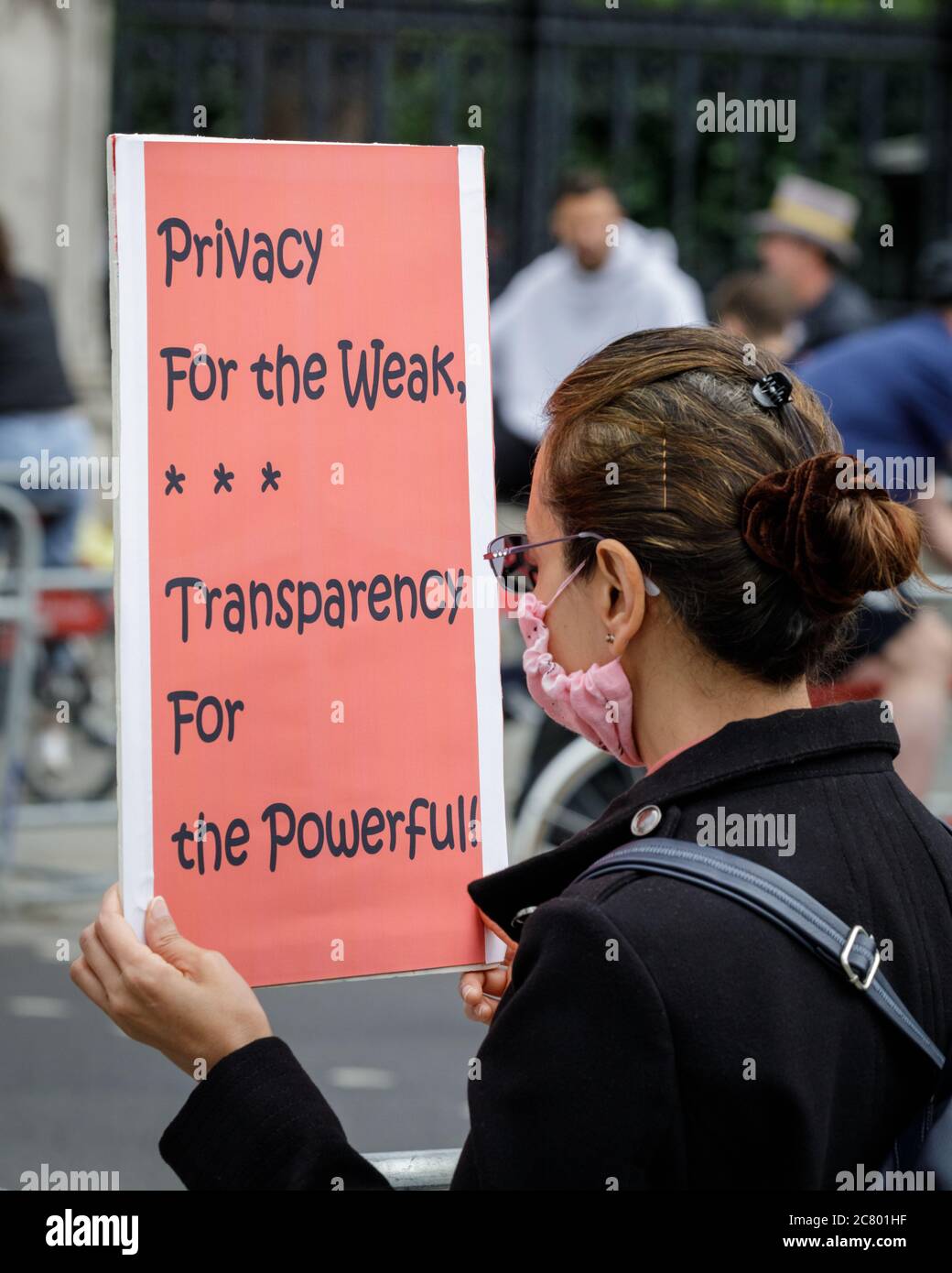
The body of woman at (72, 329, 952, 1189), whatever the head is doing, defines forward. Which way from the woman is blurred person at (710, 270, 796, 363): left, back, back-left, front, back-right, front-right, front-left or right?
front-right

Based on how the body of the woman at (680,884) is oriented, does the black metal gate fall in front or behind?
in front

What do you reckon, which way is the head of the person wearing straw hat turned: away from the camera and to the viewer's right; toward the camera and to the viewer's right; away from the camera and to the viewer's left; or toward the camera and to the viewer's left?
toward the camera and to the viewer's left

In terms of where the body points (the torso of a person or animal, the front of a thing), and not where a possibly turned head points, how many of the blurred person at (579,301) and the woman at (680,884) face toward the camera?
1

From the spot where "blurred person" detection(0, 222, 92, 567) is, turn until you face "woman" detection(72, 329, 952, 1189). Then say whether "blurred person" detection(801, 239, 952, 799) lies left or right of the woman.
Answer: left

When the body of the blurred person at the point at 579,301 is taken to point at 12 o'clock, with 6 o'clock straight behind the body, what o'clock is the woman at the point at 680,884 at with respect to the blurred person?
The woman is roughly at 12 o'clock from the blurred person.

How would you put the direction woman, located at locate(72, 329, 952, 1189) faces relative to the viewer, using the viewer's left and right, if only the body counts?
facing away from the viewer and to the left of the viewer

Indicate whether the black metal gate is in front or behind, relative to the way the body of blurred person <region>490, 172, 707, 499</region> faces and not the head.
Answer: behind

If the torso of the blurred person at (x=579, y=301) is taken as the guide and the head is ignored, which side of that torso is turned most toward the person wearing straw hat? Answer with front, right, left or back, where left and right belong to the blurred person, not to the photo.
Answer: left

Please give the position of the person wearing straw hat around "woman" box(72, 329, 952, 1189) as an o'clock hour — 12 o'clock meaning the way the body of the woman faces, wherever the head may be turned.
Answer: The person wearing straw hat is roughly at 2 o'clock from the woman.

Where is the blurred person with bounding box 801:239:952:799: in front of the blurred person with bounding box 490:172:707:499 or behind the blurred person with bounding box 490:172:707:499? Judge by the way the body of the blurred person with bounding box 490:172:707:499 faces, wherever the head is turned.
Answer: in front
